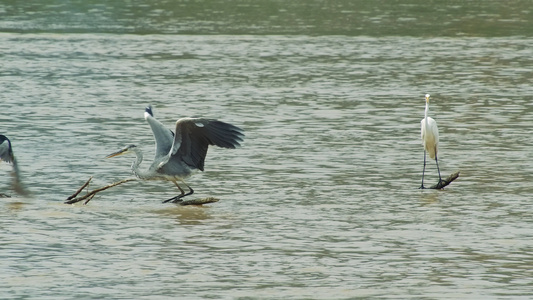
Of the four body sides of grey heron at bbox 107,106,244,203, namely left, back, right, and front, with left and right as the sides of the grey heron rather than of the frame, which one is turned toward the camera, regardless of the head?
left
